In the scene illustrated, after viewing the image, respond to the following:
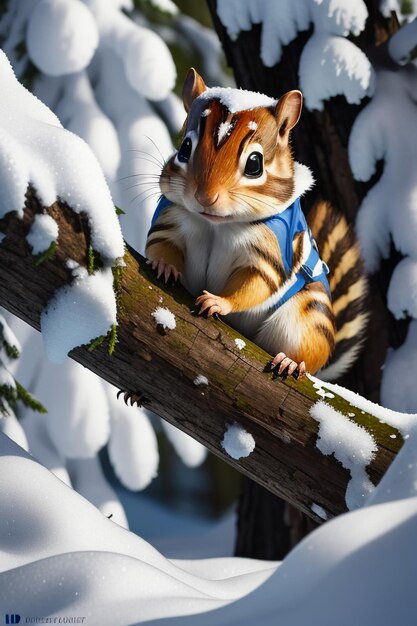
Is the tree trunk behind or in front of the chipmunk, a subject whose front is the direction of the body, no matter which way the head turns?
behind

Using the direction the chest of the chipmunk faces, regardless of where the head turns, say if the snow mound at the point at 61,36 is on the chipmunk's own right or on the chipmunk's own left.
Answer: on the chipmunk's own right

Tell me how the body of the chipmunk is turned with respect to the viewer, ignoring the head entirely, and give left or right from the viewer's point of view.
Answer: facing the viewer and to the left of the viewer
